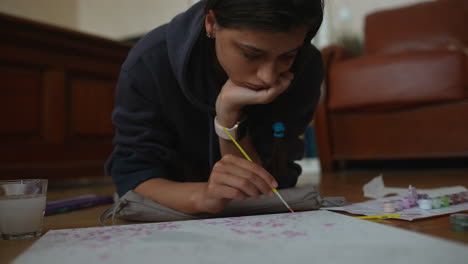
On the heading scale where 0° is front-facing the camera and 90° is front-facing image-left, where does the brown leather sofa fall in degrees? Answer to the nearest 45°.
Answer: approximately 0°

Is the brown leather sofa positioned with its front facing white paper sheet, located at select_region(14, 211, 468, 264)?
yes

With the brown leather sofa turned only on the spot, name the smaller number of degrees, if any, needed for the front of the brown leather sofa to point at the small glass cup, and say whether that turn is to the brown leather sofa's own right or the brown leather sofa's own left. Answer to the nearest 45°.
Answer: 0° — it already faces it

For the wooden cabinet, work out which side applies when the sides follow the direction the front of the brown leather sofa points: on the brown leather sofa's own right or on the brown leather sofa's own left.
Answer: on the brown leather sofa's own right

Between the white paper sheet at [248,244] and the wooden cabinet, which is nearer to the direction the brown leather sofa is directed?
the white paper sheet

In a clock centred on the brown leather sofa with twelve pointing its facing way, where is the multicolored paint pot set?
The multicolored paint pot set is roughly at 12 o'clock from the brown leather sofa.

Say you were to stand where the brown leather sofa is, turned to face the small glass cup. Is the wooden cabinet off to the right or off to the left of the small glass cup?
right
